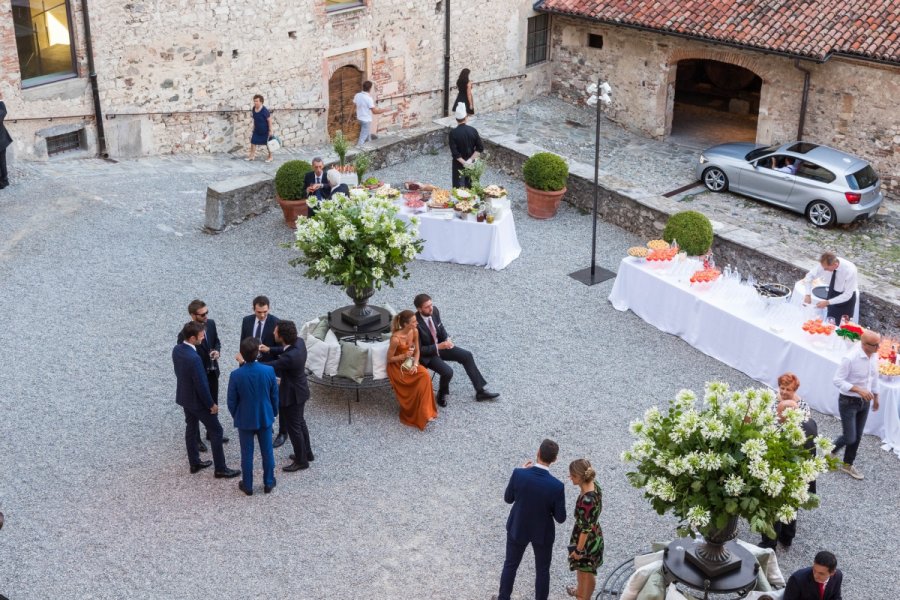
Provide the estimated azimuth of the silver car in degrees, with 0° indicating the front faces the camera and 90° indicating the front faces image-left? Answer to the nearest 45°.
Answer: approximately 135°

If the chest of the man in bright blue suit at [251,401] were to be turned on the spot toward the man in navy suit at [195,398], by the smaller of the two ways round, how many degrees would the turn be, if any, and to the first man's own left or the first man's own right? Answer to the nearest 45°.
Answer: approximately 45° to the first man's own left

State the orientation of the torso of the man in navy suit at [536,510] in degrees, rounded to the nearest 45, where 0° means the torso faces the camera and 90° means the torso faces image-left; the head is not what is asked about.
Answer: approximately 180°

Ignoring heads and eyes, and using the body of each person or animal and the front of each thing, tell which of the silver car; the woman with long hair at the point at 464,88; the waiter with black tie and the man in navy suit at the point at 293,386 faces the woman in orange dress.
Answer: the waiter with black tie

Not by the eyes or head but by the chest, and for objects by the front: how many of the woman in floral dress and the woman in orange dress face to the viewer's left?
1

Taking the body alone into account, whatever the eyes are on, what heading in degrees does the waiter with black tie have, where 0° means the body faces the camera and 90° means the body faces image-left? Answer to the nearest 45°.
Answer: approximately 45°

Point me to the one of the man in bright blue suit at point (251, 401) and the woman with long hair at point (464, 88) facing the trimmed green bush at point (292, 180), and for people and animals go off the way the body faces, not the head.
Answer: the man in bright blue suit

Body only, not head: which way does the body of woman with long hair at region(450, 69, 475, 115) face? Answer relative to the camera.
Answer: away from the camera

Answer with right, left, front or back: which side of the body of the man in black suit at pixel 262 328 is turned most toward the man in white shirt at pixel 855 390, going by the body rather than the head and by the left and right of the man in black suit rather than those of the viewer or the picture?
left

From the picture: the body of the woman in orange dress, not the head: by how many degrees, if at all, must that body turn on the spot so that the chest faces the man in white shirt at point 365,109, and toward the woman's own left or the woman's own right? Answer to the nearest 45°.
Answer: approximately 135° to the woman's own left

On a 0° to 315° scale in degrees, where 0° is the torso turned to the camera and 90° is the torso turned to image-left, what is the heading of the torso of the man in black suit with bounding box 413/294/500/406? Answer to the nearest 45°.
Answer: approximately 315°

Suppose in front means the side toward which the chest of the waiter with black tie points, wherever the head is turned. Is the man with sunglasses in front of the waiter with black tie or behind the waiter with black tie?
in front
